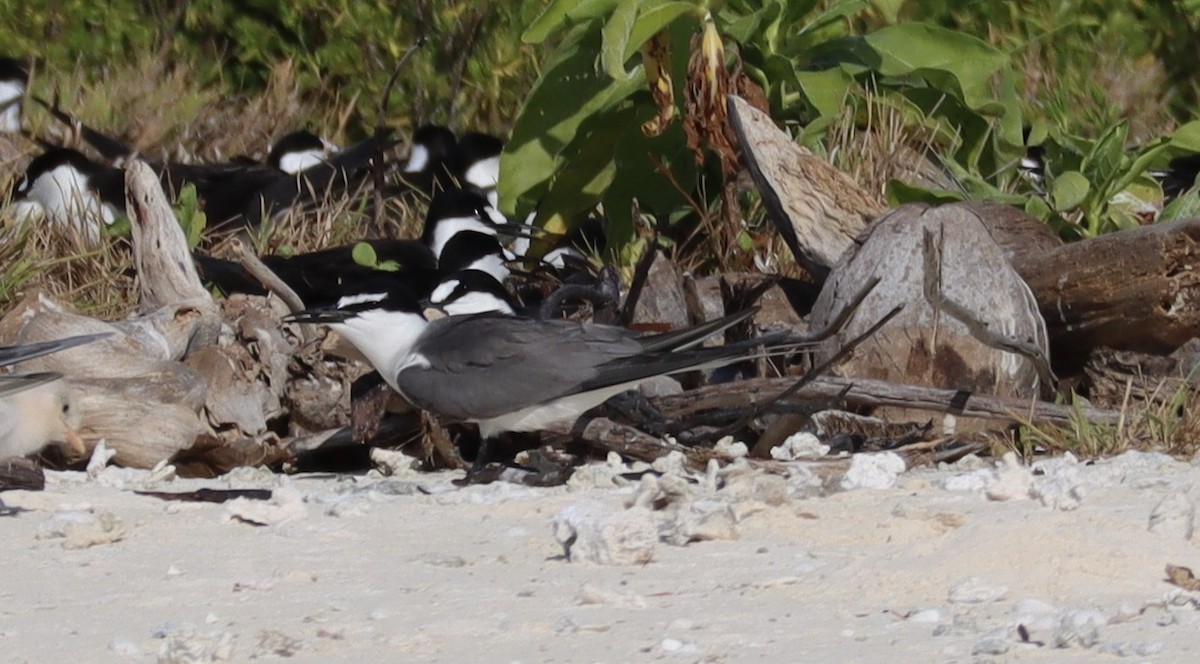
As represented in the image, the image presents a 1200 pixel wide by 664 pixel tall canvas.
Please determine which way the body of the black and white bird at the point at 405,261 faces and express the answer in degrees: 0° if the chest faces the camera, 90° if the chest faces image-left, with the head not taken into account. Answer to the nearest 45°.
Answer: approximately 270°
